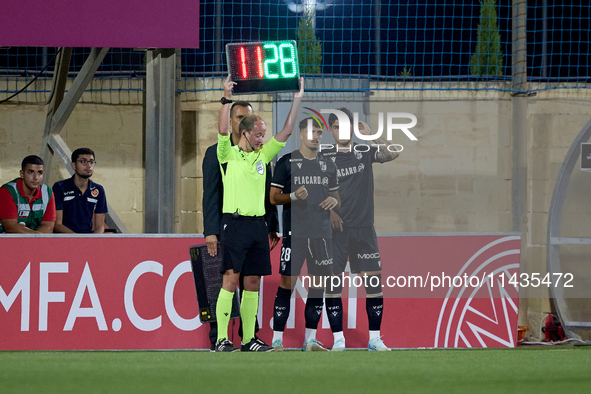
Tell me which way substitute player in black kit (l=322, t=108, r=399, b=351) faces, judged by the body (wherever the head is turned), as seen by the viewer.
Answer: toward the camera

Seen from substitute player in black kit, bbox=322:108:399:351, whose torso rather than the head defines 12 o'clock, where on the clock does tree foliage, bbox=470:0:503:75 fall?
The tree foliage is roughly at 7 o'clock from the substitute player in black kit.

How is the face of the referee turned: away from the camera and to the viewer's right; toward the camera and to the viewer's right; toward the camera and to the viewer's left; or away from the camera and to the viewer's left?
toward the camera and to the viewer's right

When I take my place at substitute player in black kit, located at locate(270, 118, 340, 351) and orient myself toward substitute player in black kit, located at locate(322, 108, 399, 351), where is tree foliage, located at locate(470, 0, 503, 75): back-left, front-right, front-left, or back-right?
front-left

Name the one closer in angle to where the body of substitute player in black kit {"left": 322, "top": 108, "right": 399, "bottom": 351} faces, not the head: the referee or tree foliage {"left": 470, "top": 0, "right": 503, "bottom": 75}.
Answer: the referee

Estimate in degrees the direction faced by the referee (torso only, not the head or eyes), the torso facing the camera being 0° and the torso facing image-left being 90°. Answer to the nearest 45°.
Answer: approximately 315°

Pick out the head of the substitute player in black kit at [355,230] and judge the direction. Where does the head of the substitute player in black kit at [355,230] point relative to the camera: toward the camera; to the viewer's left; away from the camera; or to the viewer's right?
toward the camera

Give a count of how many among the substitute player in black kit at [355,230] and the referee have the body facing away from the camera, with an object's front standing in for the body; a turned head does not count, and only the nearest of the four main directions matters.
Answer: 0

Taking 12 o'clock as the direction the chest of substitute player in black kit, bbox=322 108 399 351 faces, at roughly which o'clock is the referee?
The referee is roughly at 2 o'clock from the substitute player in black kit.

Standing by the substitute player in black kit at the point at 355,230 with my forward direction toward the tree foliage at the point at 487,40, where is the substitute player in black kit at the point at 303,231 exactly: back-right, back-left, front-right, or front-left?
back-left

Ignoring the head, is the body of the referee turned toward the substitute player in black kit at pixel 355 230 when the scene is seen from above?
no

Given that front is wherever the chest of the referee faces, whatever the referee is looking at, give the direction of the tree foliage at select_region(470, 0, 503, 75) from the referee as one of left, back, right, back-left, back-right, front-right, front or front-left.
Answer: left
